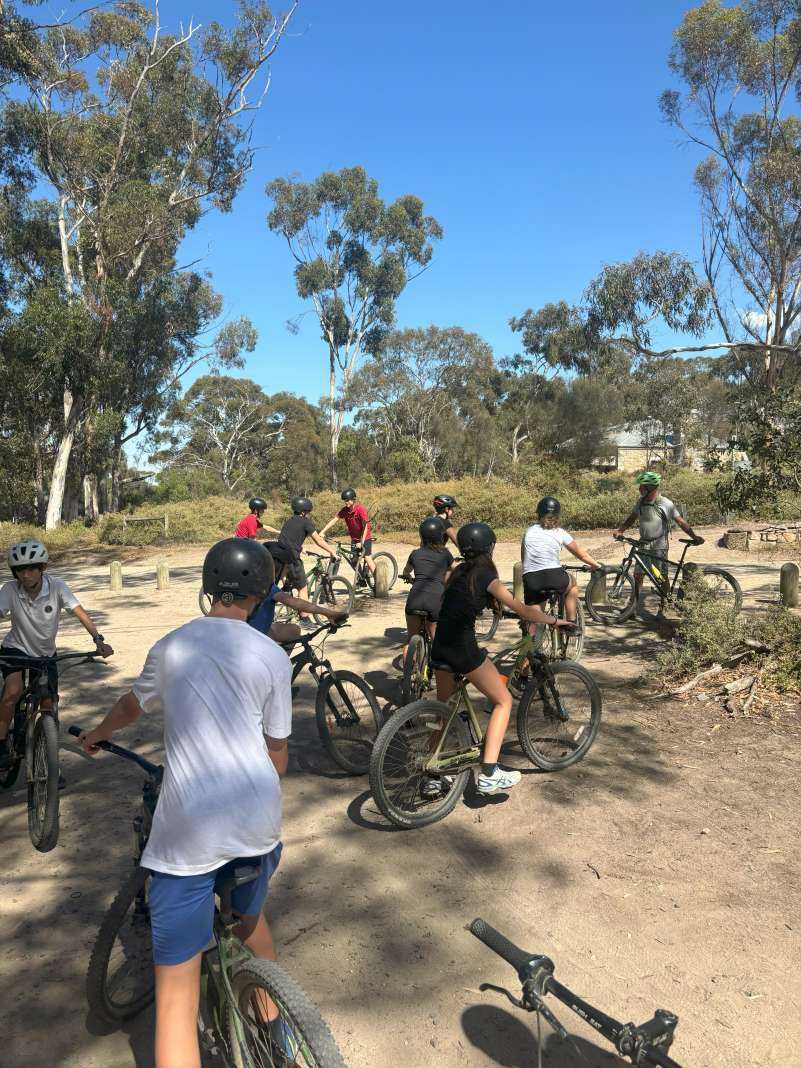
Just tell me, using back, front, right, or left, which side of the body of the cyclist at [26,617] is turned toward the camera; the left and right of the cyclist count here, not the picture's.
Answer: front

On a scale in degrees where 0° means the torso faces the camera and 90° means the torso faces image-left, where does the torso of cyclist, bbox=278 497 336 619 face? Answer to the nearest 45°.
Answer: approximately 225°

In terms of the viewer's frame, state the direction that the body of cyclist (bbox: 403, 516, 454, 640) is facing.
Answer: away from the camera

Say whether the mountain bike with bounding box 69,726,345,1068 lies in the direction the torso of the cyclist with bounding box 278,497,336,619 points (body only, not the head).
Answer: no

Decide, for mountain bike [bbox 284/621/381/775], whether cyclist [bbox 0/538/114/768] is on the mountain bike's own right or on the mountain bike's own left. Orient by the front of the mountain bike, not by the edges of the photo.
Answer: on the mountain bike's own right

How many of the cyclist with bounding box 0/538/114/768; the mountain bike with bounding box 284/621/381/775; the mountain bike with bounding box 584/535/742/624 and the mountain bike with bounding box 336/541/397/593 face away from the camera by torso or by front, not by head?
0

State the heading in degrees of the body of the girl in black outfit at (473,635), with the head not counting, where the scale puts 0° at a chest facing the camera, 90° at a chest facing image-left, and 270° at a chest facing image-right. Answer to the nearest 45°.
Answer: approximately 225°

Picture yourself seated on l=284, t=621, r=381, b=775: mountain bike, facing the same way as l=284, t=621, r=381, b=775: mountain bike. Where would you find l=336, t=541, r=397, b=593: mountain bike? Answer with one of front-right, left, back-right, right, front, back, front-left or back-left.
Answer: back-left

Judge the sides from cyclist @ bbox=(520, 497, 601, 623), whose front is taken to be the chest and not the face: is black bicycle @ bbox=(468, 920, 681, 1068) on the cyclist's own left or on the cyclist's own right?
on the cyclist's own right

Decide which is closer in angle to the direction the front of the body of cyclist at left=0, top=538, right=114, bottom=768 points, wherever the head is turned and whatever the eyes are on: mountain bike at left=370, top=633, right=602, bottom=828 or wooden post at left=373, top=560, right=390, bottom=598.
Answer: the mountain bike

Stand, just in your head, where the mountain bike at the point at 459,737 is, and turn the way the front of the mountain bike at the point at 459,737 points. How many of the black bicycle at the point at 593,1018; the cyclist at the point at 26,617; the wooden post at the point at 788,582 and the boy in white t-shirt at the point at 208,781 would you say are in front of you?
1

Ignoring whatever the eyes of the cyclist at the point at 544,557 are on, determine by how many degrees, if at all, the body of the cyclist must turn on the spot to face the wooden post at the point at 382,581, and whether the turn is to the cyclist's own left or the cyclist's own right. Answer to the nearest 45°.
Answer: approximately 90° to the cyclist's own left

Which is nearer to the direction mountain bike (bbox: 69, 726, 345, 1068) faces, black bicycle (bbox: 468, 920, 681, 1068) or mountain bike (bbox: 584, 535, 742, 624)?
the mountain bike

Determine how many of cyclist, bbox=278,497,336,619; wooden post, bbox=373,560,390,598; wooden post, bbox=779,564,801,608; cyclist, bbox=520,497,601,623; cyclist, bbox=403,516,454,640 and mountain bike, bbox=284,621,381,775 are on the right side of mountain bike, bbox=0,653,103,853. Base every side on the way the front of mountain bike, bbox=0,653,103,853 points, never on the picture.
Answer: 0

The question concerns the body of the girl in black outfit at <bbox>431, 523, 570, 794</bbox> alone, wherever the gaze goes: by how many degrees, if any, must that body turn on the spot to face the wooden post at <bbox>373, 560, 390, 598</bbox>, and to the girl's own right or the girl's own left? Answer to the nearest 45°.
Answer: approximately 45° to the girl's own left

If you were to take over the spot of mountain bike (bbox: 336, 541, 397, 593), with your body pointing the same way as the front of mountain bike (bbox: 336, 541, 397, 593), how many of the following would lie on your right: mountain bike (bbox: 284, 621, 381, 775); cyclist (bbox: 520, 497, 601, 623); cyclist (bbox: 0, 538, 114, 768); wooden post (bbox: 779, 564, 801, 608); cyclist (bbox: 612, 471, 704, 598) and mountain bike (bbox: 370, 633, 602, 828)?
0

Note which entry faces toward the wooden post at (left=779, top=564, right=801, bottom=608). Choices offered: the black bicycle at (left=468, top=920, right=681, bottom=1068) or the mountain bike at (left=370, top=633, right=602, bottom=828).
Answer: the mountain bike

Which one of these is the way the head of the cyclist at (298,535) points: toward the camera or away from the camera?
away from the camera

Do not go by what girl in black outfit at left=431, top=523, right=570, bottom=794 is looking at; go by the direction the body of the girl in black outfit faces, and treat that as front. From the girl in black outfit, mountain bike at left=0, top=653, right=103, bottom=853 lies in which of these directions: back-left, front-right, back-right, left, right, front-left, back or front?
back-left

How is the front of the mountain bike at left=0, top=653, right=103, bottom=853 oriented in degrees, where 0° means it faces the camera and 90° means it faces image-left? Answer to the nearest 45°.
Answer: approximately 0°

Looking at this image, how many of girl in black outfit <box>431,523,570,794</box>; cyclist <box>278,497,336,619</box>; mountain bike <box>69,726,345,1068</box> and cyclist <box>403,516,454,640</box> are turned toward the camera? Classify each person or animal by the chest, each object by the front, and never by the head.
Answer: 0
